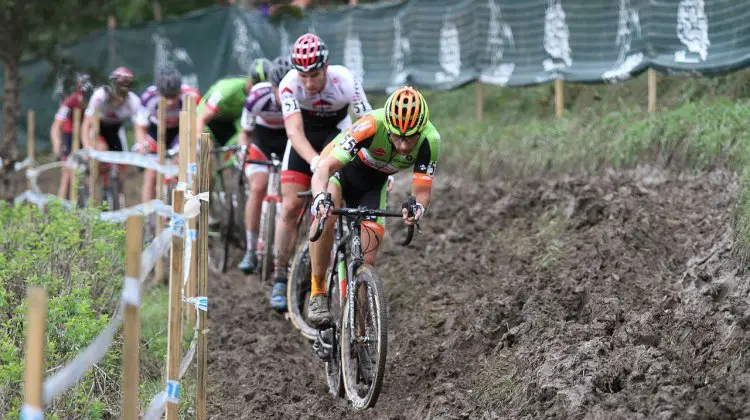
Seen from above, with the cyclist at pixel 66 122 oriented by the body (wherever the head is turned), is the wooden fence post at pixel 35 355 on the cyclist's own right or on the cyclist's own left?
on the cyclist's own right

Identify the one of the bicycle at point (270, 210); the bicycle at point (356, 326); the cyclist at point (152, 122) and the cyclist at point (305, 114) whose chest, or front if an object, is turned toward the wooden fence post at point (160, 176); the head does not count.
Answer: the cyclist at point (152, 122)

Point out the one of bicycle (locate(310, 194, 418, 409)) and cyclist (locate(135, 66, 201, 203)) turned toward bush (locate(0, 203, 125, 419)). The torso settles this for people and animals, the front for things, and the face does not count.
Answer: the cyclist

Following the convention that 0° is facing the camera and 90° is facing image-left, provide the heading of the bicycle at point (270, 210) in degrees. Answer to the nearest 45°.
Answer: approximately 0°

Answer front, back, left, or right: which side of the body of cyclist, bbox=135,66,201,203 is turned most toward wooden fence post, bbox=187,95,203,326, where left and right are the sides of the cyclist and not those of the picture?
front

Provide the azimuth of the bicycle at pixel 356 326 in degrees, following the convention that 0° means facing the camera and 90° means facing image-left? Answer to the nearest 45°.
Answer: approximately 0°
